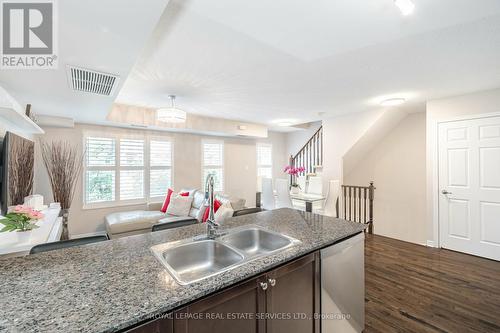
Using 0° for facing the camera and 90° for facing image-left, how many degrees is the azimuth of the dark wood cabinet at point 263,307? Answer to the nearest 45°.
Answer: approximately 315°

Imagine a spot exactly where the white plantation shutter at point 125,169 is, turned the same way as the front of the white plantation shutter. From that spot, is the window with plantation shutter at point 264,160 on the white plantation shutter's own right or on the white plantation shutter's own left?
on the white plantation shutter's own left

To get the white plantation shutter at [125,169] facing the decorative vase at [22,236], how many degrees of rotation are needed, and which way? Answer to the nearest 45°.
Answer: approximately 45° to its right

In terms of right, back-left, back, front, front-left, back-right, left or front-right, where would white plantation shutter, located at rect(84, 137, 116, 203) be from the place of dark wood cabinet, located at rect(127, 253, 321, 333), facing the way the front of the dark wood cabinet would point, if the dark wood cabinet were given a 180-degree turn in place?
front

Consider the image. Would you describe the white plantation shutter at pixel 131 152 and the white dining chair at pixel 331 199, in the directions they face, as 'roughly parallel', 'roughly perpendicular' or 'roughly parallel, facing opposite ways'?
roughly perpendicular

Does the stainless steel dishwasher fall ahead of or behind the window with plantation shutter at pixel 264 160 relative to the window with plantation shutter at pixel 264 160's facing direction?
ahead

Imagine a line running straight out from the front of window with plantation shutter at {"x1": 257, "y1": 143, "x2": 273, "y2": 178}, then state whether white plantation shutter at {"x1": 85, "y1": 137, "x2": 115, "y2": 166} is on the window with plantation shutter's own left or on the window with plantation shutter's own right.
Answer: on the window with plantation shutter's own right

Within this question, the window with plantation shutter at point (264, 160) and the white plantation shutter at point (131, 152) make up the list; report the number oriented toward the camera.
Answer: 2

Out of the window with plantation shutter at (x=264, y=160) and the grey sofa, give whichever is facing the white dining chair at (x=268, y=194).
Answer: the window with plantation shutter

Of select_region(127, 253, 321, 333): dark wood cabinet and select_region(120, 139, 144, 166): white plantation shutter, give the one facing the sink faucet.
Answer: the white plantation shutter
